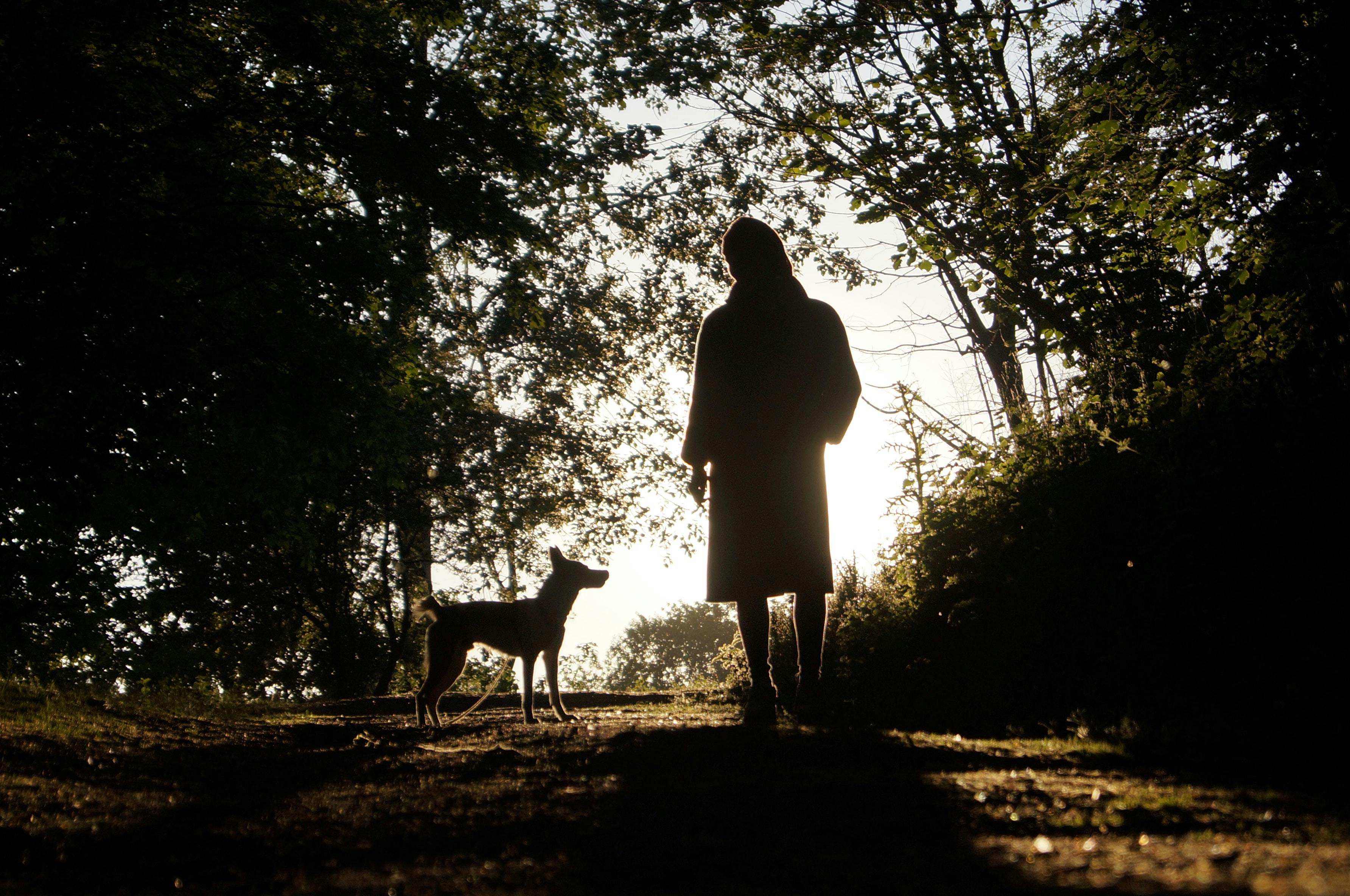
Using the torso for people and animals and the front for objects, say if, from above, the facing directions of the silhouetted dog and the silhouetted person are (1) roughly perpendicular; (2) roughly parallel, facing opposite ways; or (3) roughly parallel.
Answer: roughly perpendicular

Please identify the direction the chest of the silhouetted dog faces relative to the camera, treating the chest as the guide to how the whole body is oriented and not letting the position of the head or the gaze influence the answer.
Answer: to the viewer's right
